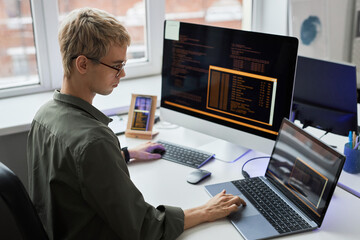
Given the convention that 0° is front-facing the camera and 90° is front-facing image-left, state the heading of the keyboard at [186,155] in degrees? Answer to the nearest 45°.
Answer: approximately 45°

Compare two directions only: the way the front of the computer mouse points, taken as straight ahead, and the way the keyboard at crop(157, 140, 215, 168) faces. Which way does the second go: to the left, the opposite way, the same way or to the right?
the opposite way

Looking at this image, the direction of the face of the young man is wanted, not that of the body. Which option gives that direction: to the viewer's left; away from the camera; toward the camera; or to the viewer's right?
to the viewer's right

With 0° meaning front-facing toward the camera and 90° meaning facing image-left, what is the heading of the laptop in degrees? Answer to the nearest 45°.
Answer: approximately 45°

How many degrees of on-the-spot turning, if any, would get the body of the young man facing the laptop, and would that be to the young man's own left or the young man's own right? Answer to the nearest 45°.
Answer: approximately 45° to the young man's own right

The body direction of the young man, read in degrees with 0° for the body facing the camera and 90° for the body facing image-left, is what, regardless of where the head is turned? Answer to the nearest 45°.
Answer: approximately 225°

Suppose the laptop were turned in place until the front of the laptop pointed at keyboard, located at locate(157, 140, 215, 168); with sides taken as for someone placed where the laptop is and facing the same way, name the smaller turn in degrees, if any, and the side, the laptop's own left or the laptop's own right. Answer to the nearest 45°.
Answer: approximately 90° to the laptop's own right

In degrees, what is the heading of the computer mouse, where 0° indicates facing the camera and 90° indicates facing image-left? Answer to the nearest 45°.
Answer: approximately 225°
